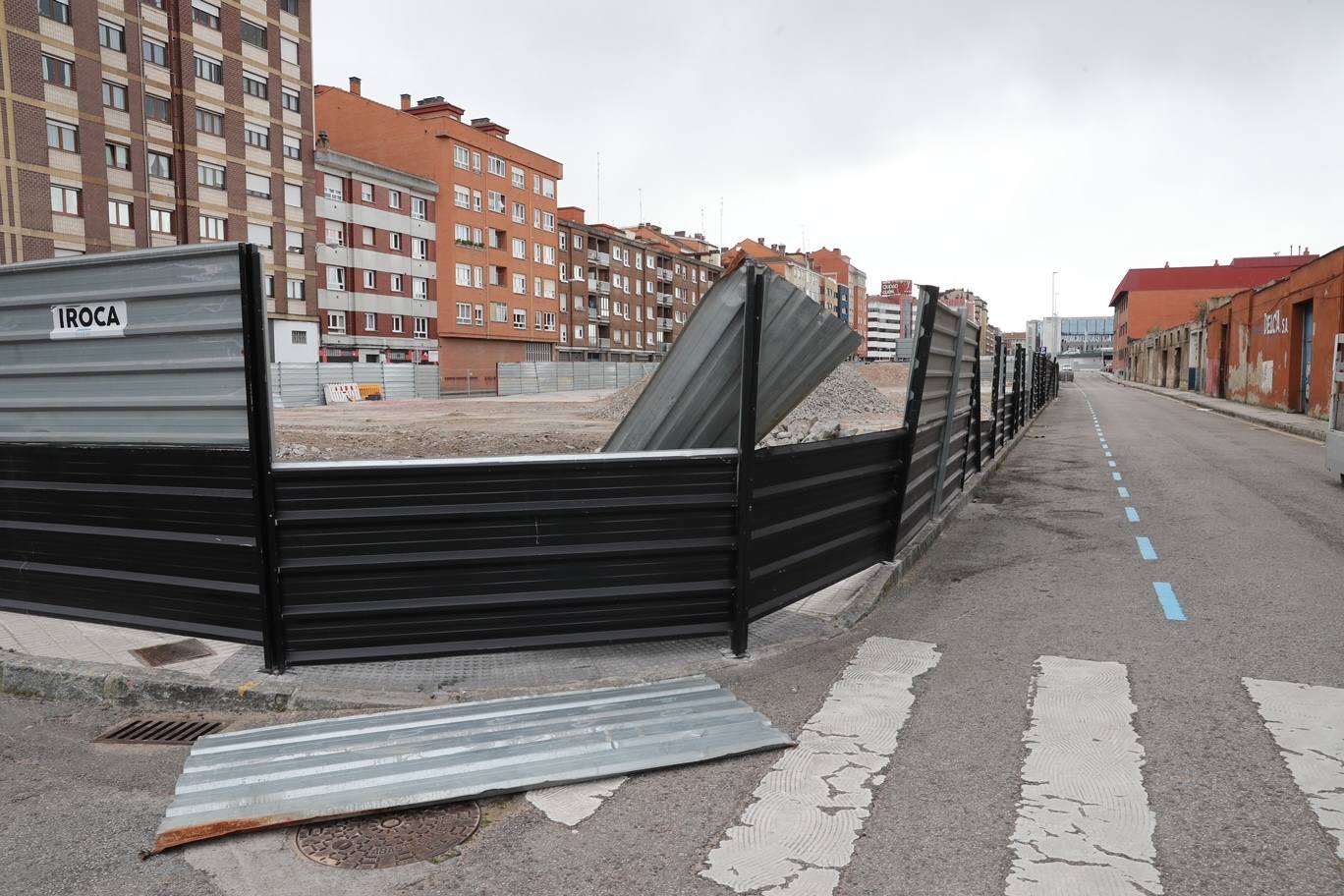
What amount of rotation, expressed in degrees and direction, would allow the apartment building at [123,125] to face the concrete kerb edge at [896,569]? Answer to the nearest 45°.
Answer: approximately 45° to its right

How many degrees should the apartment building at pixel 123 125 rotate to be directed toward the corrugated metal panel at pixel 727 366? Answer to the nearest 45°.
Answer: approximately 45° to its right

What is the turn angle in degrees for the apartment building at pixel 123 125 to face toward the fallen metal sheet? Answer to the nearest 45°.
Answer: approximately 45° to its right

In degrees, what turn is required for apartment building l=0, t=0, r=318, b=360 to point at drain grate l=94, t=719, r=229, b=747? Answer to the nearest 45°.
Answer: approximately 45° to its right

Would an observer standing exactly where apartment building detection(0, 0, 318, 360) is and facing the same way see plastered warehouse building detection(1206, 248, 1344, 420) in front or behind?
in front

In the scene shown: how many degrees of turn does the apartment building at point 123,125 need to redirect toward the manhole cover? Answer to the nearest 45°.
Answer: approximately 45° to its right

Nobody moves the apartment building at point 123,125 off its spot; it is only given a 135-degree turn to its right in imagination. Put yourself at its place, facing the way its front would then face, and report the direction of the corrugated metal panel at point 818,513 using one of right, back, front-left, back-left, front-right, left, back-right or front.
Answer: left

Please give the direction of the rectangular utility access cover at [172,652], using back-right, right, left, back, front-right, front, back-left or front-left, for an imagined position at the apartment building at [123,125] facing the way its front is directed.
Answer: front-right

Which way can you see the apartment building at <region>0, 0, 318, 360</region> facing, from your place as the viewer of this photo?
facing the viewer and to the right of the viewer
